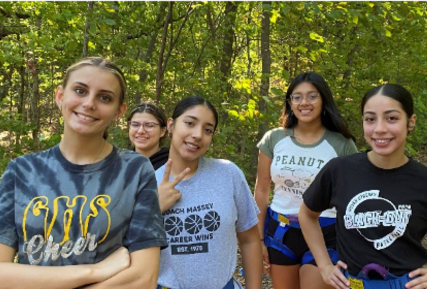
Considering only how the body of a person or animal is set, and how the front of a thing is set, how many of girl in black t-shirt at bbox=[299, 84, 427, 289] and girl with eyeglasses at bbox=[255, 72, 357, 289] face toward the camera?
2

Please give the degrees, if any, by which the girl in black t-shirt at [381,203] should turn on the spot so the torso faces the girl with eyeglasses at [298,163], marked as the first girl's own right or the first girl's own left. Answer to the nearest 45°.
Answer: approximately 135° to the first girl's own right

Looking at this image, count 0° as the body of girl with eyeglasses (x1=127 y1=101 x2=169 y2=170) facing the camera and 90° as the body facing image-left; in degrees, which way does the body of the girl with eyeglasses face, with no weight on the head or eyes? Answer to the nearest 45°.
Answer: approximately 45°

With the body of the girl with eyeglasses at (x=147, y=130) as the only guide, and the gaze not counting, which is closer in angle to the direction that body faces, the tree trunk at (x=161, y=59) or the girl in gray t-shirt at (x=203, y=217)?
the girl in gray t-shirt

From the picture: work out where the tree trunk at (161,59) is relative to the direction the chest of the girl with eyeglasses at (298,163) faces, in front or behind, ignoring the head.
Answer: behind

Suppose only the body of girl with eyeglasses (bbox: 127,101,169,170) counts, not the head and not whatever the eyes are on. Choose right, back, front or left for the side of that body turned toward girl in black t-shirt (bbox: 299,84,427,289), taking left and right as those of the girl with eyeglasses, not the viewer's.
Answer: left
